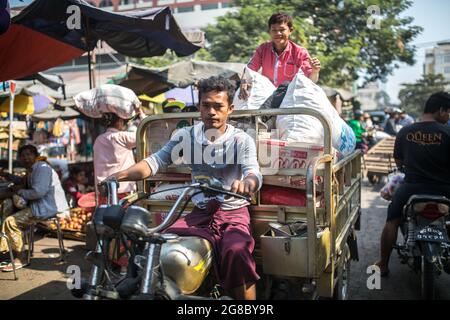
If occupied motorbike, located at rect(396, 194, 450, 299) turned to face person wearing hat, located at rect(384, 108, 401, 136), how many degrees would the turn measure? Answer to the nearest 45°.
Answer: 0° — it already faces them

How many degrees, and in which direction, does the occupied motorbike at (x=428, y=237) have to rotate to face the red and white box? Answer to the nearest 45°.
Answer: approximately 135° to its left

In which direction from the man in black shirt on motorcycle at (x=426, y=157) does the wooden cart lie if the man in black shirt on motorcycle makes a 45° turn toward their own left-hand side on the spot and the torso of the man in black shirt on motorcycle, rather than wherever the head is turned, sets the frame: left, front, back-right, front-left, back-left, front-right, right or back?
front-right

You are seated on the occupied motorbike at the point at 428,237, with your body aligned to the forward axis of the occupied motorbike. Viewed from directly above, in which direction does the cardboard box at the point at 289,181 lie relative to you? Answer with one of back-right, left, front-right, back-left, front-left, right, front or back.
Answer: back-left

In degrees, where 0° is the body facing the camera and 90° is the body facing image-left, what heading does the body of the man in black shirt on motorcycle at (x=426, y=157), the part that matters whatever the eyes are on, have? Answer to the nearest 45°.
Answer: approximately 180°

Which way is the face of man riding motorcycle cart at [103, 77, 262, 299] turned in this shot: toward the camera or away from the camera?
toward the camera

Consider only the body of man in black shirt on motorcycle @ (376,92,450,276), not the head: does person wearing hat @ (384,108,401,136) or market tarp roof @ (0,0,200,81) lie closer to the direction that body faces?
the person wearing hat

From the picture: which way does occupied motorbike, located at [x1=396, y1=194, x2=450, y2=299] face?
away from the camera

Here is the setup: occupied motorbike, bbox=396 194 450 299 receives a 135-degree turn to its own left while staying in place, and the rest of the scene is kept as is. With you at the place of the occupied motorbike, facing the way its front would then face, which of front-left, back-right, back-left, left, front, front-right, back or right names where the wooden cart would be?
back-right

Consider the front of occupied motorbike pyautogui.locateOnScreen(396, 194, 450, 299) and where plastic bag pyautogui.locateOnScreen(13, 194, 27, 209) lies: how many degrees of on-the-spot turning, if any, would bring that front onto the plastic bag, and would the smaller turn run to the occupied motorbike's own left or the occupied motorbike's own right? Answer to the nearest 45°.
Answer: approximately 90° to the occupied motorbike's own left

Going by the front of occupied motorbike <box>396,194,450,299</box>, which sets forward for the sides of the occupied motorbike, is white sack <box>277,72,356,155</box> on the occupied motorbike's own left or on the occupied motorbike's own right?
on the occupied motorbike's own left

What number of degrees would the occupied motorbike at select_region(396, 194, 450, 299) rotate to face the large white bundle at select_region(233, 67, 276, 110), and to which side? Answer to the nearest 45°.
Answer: approximately 90° to its left
